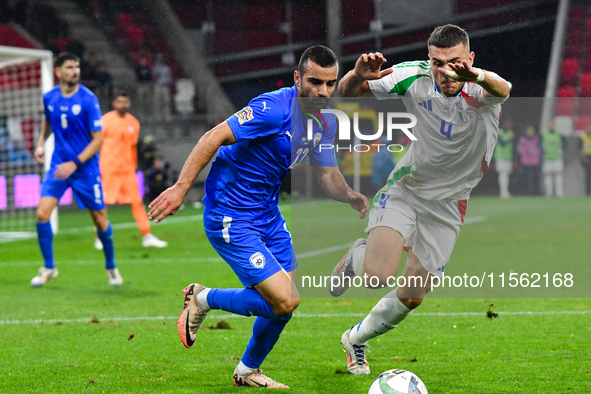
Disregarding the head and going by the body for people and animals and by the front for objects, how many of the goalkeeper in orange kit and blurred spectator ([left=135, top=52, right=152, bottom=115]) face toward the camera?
2

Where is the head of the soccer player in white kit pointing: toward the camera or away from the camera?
toward the camera

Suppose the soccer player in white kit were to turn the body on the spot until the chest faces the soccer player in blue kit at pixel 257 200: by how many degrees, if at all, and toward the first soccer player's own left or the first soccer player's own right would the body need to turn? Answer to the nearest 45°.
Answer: approximately 45° to the first soccer player's own right

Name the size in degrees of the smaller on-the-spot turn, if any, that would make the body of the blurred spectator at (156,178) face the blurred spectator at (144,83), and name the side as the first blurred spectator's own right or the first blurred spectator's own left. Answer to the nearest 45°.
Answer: approximately 180°

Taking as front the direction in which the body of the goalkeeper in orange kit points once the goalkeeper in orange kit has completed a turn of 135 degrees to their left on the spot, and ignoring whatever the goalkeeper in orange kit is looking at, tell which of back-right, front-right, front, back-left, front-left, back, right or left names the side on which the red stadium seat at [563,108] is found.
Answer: front-right

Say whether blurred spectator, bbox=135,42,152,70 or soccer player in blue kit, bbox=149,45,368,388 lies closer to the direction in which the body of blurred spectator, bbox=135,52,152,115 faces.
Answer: the soccer player in blue kit

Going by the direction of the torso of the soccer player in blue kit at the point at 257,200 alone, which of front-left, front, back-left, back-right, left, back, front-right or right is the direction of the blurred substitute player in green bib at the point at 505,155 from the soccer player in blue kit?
left

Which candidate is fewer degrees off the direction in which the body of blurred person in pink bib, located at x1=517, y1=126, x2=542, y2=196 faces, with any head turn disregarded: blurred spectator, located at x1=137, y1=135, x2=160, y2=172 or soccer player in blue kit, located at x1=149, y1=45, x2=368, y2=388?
the soccer player in blue kit

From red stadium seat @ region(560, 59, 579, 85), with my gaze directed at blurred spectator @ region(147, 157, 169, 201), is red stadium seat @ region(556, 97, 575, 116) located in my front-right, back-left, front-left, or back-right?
front-left

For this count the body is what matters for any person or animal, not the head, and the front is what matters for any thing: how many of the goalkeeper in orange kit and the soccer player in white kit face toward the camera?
2

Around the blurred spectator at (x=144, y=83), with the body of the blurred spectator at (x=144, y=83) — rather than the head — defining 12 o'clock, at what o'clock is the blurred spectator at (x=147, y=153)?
the blurred spectator at (x=147, y=153) is roughly at 12 o'clock from the blurred spectator at (x=144, y=83).

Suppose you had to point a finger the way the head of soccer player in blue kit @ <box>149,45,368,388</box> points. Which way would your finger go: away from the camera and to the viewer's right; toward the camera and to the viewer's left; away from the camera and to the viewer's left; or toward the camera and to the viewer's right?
toward the camera and to the viewer's right

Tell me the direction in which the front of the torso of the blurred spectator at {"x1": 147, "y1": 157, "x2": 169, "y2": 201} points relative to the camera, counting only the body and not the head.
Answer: toward the camera

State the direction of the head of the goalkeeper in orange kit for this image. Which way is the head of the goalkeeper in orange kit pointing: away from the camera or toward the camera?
toward the camera

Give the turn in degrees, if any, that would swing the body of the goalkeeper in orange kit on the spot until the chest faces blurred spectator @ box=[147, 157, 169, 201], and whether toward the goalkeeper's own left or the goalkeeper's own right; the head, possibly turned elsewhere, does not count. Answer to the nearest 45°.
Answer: approximately 180°

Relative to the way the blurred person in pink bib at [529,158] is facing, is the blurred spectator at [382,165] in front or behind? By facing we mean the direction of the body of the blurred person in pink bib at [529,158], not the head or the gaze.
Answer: in front

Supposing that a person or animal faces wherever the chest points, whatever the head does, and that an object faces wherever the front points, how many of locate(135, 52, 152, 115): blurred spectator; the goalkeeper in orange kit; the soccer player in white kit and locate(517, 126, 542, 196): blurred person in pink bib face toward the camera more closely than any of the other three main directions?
4

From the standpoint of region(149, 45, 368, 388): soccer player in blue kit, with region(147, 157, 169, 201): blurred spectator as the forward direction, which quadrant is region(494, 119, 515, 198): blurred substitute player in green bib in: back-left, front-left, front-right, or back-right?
front-right

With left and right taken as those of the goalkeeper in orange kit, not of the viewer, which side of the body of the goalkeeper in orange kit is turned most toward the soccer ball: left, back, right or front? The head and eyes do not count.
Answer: front
